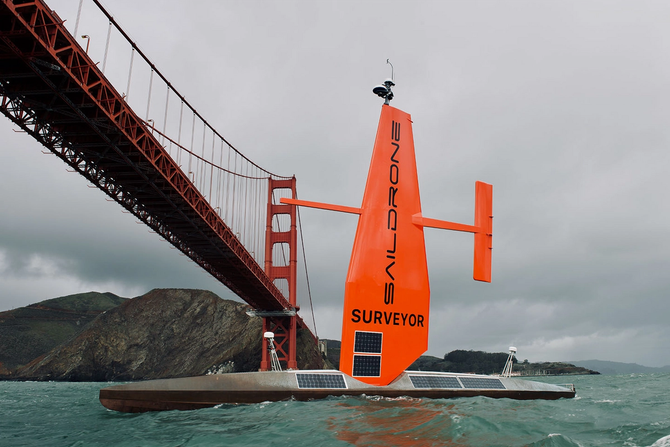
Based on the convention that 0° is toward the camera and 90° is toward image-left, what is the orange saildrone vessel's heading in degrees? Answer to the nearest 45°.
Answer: approximately 90°
